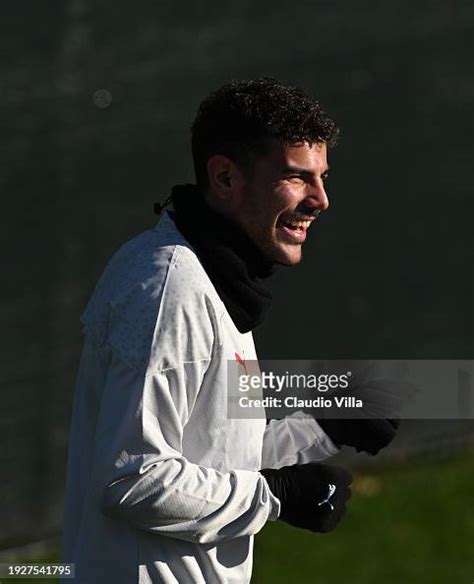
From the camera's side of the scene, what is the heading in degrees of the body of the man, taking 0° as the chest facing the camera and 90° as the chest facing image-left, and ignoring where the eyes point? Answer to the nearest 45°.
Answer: approximately 270°
